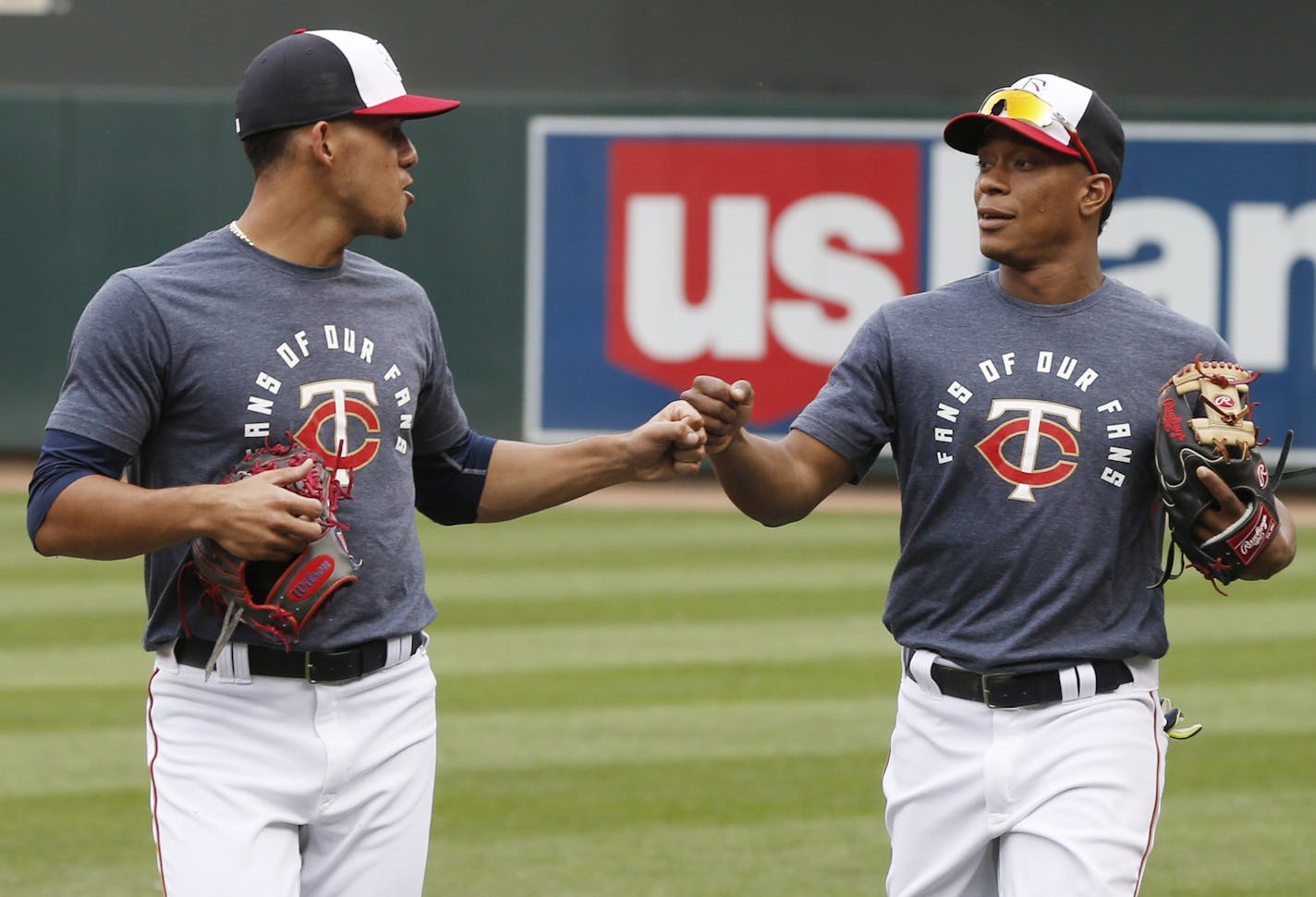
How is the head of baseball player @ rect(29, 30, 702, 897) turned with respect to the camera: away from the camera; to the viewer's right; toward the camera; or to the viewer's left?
to the viewer's right

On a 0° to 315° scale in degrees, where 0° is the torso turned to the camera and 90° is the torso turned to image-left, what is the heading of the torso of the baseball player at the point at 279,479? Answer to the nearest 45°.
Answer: approximately 315°

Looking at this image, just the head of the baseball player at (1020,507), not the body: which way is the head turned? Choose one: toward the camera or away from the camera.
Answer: toward the camera

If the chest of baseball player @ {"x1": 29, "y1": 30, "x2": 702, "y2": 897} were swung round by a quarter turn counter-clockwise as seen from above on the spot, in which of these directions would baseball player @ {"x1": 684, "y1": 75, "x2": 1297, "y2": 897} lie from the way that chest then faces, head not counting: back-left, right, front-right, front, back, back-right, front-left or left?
front-right
